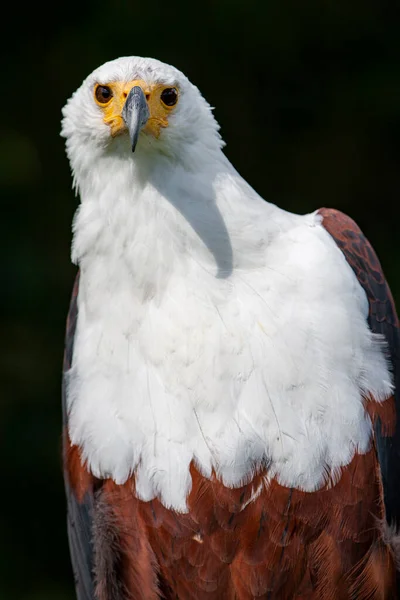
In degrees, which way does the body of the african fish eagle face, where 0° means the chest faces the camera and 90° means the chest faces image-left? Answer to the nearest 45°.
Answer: approximately 0°
